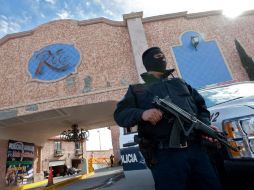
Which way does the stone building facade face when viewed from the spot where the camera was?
facing the viewer

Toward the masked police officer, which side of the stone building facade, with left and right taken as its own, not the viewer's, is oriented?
front

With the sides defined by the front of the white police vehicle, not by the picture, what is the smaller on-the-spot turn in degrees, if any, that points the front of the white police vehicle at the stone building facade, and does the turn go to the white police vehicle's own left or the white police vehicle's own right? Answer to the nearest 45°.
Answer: approximately 180°

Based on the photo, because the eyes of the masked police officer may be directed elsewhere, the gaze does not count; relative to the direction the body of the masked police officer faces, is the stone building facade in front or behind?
behind

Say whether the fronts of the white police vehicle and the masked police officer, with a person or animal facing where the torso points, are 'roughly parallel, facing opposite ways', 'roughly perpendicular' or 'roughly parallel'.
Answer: roughly parallel

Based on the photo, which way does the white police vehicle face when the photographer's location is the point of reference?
facing the viewer and to the right of the viewer

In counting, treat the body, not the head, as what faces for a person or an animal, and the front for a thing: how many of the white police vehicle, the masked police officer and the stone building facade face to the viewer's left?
0

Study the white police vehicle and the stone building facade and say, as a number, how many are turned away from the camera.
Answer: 0

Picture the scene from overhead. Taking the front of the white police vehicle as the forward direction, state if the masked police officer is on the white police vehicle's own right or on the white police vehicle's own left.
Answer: on the white police vehicle's own right

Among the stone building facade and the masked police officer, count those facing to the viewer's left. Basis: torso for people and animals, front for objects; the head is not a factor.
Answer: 0
